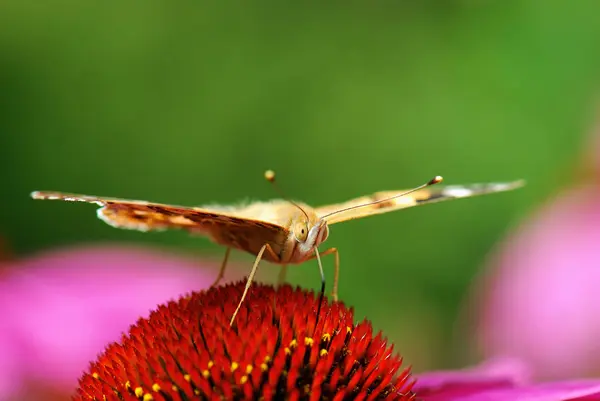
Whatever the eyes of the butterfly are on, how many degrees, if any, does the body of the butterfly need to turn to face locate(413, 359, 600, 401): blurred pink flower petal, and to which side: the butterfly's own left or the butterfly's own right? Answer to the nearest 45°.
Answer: approximately 45° to the butterfly's own left

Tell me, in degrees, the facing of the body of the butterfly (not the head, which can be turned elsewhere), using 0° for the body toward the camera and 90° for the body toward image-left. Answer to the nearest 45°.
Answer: approximately 315°
